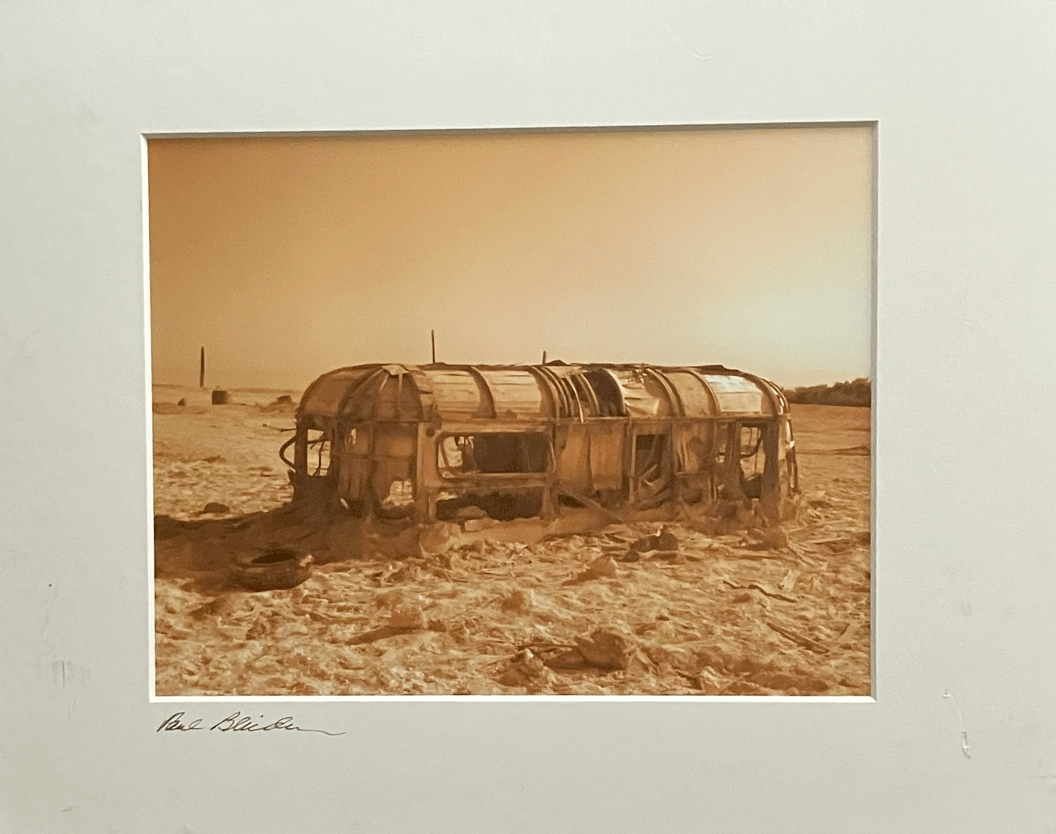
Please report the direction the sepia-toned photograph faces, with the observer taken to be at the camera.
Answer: facing the viewer
